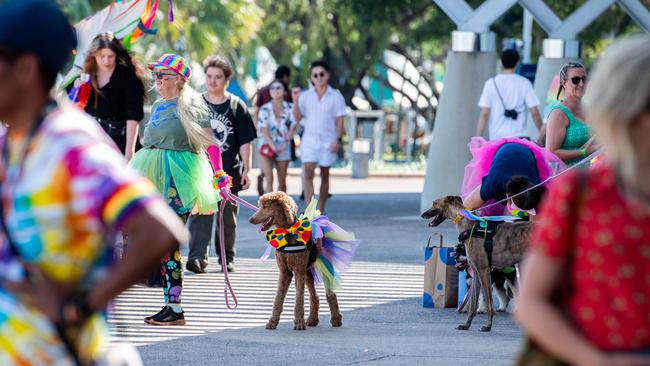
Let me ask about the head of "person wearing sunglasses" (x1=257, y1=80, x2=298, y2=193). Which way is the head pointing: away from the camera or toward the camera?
toward the camera

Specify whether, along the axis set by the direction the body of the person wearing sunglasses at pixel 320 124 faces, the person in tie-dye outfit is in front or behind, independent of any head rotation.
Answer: in front

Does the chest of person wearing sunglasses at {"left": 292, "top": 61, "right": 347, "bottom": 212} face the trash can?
no

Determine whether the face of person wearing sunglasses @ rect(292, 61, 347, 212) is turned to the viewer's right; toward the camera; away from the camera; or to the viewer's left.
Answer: toward the camera

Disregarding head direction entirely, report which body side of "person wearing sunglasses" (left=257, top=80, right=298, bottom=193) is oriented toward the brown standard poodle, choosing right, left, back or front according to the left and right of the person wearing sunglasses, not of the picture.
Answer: front

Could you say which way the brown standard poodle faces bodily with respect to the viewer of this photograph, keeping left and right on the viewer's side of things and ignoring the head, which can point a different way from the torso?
facing the viewer and to the left of the viewer

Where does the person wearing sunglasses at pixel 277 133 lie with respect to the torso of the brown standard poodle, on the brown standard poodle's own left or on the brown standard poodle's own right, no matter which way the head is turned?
on the brown standard poodle's own right

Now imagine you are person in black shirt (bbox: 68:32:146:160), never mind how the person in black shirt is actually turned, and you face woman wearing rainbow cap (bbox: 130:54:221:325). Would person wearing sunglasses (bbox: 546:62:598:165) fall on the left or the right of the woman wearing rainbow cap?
left

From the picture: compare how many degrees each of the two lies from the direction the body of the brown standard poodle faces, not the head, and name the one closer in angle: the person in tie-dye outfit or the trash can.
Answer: the person in tie-dye outfit

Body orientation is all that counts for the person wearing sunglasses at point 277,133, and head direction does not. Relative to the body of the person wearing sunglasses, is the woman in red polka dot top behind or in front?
in front

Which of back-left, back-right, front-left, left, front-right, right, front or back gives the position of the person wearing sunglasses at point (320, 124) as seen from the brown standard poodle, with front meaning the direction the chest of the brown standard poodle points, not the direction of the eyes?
back-right

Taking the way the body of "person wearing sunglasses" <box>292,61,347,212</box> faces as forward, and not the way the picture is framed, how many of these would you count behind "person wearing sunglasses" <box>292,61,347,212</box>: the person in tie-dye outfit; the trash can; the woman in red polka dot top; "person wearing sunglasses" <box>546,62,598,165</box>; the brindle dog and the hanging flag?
1
